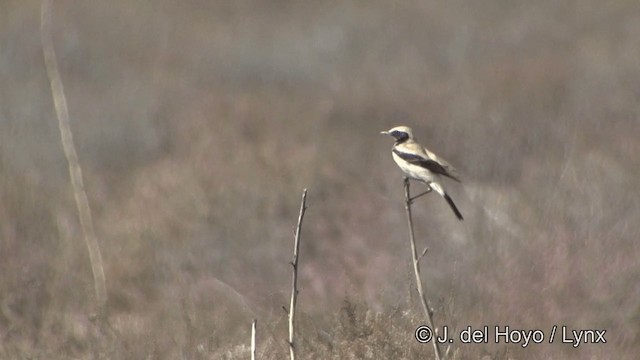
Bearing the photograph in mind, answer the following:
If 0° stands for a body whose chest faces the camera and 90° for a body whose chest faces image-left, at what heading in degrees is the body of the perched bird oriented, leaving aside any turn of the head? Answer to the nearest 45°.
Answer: approximately 90°

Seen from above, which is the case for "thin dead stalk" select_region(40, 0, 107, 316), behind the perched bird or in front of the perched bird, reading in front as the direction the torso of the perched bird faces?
in front
